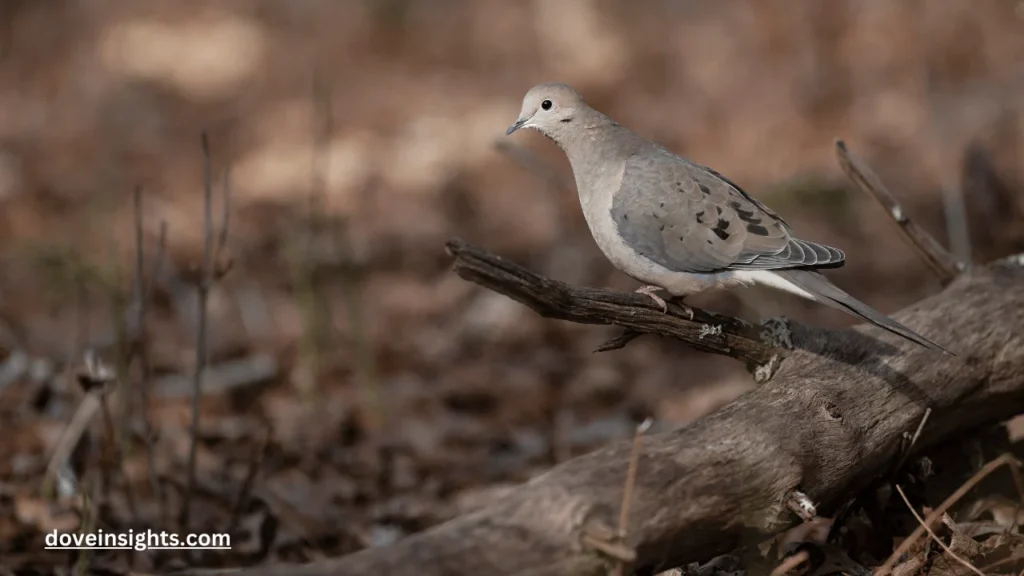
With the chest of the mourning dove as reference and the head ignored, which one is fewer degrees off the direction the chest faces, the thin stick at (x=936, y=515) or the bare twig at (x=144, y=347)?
the bare twig

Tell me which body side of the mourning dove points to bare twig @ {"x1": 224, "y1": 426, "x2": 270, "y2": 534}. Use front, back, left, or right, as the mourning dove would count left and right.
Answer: front

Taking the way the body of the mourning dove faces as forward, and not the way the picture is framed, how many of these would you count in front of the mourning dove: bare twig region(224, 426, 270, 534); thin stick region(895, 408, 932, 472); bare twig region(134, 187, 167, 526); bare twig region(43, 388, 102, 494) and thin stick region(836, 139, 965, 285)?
3

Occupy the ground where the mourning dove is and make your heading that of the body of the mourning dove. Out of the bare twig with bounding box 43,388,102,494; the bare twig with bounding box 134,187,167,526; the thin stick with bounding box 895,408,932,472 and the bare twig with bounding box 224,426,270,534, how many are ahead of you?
3

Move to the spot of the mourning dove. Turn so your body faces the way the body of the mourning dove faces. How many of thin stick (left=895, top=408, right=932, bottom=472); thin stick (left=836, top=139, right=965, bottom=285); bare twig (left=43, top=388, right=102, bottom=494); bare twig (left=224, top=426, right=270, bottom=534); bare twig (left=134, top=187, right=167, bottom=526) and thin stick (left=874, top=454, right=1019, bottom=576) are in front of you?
3

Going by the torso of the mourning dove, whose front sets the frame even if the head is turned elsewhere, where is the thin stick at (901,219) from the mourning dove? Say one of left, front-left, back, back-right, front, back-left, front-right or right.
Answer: back-right

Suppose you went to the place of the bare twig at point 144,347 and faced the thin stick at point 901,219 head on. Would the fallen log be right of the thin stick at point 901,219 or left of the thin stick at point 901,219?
right

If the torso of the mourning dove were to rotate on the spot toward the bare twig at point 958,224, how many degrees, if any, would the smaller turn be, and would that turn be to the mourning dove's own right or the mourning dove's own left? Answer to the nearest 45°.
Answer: approximately 135° to the mourning dove's own right

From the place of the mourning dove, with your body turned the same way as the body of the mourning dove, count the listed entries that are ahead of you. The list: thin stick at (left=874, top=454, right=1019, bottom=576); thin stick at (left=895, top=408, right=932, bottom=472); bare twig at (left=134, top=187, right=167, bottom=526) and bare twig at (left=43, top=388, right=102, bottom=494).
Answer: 2

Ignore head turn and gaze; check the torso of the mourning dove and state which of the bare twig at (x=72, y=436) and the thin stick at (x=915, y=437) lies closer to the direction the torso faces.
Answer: the bare twig

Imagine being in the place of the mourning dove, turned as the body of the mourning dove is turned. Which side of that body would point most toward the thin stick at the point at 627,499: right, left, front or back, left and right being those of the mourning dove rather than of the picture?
left

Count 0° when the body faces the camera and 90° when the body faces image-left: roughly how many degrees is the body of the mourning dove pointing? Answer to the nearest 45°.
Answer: approximately 90°

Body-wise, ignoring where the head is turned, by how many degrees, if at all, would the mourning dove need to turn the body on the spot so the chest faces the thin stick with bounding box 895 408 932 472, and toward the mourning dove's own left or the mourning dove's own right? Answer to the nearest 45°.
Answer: approximately 180°

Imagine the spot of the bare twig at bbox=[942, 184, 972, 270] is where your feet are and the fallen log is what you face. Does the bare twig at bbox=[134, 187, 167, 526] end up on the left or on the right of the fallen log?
right
